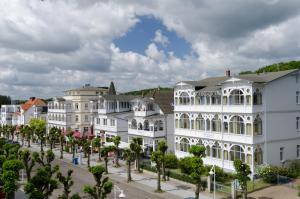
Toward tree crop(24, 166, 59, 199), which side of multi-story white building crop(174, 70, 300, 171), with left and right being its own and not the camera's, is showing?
front

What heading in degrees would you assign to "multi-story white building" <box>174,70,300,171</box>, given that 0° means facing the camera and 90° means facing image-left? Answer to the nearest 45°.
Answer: approximately 45°

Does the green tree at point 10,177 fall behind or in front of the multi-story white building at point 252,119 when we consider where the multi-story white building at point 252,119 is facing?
in front
